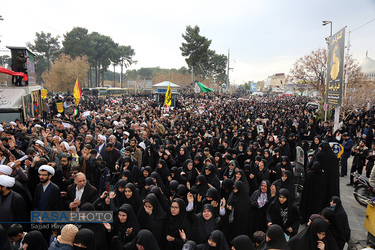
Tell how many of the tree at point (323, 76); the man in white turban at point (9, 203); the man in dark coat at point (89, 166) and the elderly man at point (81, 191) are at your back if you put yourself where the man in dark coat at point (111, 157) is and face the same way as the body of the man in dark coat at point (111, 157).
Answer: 1

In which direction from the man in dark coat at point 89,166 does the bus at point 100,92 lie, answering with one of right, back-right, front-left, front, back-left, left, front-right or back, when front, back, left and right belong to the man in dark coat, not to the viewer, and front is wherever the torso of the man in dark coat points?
back-right

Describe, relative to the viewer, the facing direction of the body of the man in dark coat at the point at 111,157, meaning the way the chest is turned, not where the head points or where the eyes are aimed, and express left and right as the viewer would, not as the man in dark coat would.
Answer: facing the viewer and to the left of the viewer

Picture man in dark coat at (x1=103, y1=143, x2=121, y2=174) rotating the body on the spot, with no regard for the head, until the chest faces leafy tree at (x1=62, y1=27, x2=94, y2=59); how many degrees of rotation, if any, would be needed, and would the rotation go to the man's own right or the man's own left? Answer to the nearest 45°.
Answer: approximately 135° to the man's own right

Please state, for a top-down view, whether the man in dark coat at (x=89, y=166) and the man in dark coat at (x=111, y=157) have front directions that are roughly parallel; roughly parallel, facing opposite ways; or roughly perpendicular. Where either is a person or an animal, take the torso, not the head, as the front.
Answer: roughly parallel

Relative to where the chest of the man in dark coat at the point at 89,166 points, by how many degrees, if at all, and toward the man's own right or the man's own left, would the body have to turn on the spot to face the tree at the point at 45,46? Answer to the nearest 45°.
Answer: approximately 135° to the man's own right

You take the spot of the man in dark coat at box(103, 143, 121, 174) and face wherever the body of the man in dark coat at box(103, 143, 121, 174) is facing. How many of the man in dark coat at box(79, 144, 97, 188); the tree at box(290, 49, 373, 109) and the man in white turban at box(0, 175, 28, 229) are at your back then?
1

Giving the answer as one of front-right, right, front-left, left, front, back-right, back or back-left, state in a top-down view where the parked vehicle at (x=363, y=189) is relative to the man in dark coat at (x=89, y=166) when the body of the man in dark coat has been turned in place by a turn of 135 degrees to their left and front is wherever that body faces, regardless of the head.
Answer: front

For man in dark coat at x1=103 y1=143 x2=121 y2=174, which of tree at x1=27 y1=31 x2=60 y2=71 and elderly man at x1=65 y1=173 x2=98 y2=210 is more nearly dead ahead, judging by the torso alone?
the elderly man

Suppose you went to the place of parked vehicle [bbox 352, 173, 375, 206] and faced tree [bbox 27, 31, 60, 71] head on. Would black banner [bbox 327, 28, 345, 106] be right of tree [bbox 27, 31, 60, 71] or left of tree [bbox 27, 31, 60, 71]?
right

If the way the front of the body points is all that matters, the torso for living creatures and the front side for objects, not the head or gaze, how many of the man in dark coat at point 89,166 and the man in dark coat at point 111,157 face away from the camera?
0
